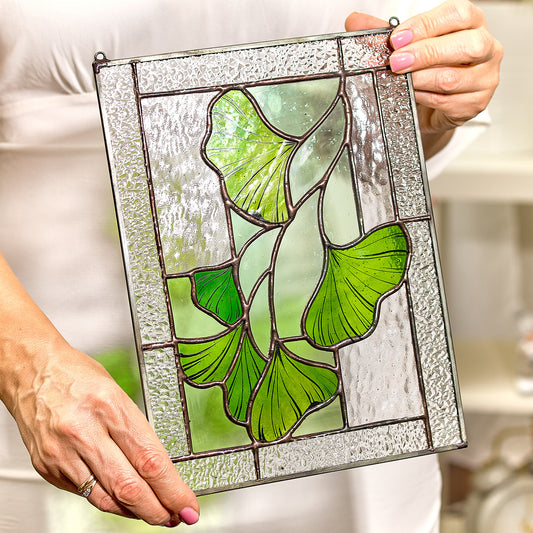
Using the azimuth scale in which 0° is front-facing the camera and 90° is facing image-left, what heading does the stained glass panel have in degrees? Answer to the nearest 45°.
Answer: approximately 0°
